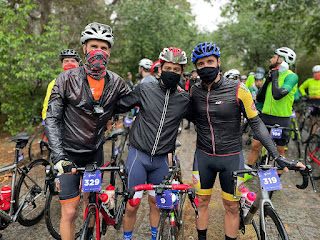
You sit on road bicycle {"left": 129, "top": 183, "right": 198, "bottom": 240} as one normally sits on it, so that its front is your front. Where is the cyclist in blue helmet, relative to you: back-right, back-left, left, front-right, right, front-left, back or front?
back-left

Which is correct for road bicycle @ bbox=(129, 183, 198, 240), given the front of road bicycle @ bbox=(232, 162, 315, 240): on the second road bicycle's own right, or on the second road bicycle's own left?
on the second road bicycle's own right

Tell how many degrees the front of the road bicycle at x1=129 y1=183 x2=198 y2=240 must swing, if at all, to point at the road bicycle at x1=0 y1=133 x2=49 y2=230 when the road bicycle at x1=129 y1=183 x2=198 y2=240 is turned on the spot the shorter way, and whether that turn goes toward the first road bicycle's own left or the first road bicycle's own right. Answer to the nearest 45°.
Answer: approximately 135° to the first road bicycle's own right

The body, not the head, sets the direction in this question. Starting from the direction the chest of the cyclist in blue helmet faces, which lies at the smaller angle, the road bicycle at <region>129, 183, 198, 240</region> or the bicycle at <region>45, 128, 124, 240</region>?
the road bicycle

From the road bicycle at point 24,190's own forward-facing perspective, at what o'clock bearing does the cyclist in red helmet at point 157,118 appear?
The cyclist in red helmet is roughly at 9 o'clock from the road bicycle.

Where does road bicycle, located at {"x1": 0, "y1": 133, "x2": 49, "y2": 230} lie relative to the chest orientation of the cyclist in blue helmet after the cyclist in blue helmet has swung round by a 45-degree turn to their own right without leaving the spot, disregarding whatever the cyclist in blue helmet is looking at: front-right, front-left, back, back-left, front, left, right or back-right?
front-right

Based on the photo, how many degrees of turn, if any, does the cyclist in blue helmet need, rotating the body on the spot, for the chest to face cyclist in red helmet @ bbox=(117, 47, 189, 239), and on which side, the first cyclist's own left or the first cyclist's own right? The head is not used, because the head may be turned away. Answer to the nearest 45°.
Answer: approximately 45° to the first cyclist's own right

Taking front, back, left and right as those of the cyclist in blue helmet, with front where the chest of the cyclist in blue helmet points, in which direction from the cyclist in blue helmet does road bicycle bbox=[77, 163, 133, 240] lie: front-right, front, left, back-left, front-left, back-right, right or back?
front-right

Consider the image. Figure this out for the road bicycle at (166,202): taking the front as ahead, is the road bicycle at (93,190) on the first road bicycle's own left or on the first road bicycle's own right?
on the first road bicycle's own right

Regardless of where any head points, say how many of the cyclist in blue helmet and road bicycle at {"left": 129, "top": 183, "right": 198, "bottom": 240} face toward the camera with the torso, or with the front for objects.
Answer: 2

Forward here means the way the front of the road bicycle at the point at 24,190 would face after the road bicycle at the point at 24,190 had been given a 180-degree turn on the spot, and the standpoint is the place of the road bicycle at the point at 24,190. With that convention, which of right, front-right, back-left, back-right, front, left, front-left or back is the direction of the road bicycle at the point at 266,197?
right
